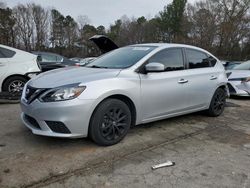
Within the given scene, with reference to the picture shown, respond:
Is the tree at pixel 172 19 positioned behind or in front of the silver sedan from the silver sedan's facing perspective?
behind

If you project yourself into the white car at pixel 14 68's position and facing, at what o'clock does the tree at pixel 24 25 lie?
The tree is roughly at 3 o'clock from the white car.

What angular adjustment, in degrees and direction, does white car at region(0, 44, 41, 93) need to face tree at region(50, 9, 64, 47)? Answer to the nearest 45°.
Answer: approximately 90° to its right

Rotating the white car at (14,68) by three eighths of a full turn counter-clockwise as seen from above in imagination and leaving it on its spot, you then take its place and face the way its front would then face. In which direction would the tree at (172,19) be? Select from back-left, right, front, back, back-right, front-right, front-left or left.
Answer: left

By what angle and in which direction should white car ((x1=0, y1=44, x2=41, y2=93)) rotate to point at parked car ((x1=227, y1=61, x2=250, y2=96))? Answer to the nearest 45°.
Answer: approximately 180°

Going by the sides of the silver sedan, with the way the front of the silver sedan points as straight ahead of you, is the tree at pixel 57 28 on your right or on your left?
on your right
